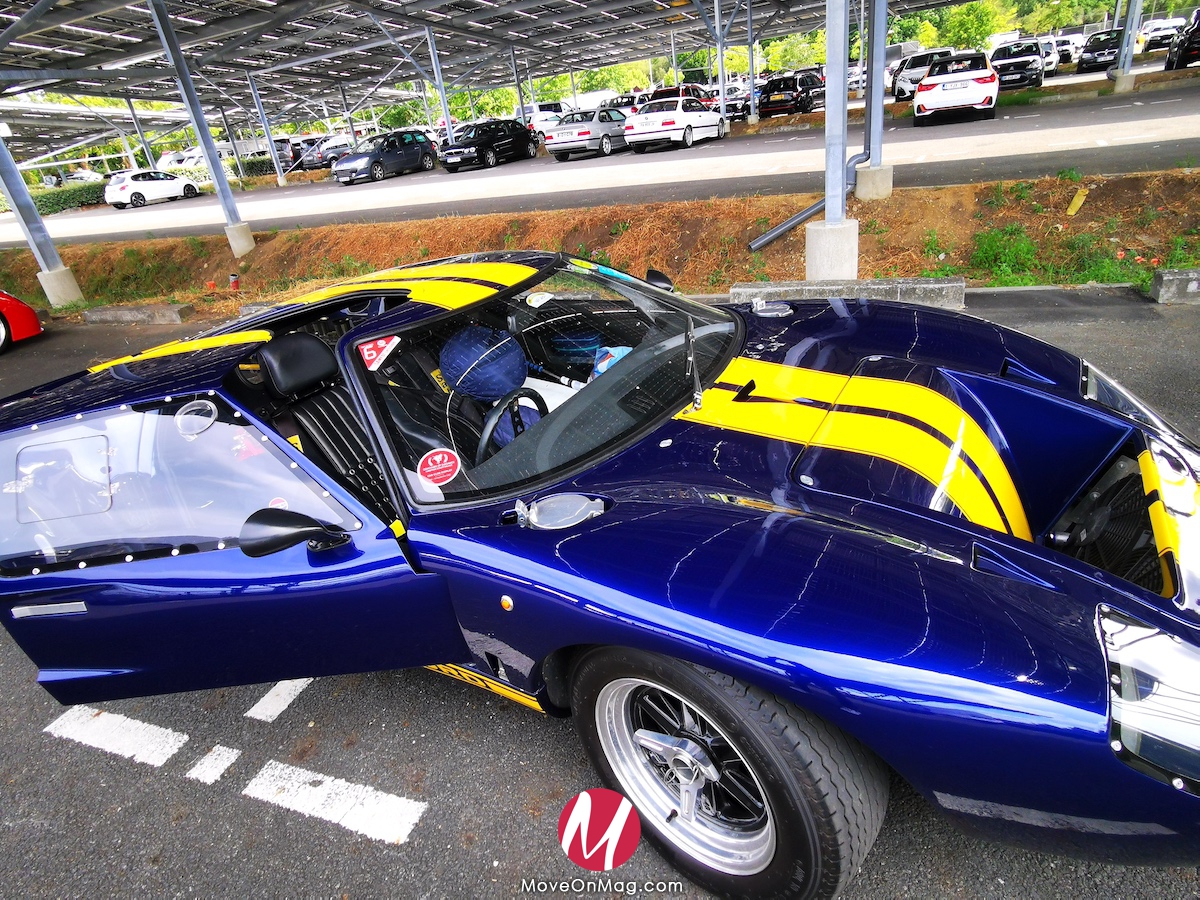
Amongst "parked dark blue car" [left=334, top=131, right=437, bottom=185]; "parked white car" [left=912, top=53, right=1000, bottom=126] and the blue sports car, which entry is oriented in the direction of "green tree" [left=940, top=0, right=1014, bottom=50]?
the parked white car

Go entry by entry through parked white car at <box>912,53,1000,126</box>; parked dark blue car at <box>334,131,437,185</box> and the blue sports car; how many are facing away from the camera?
1

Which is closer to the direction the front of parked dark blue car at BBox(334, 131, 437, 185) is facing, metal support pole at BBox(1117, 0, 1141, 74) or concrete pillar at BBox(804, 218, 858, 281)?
the concrete pillar

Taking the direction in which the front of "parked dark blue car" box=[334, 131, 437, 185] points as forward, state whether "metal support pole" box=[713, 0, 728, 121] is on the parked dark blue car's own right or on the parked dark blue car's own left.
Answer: on the parked dark blue car's own left

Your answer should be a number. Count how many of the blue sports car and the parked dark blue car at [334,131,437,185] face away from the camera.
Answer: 0

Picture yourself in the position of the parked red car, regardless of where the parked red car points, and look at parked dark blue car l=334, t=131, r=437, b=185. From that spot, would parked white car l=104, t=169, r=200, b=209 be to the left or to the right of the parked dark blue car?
left

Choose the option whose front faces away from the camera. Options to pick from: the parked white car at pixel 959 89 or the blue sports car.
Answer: the parked white car

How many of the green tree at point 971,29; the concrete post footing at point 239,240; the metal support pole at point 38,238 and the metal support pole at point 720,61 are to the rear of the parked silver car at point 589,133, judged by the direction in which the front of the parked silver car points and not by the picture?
2
